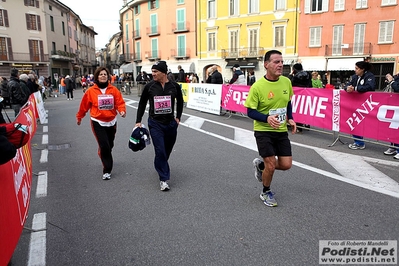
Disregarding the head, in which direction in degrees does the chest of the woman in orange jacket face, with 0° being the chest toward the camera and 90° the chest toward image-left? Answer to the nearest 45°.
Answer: approximately 0°

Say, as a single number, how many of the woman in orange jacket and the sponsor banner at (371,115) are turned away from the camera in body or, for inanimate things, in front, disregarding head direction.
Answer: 0

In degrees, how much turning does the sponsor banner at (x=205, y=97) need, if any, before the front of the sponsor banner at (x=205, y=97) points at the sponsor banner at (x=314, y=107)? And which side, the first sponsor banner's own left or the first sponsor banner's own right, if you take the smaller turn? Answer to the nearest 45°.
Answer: approximately 90° to the first sponsor banner's own left

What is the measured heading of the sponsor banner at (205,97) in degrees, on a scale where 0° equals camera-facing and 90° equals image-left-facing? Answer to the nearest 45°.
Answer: approximately 45°

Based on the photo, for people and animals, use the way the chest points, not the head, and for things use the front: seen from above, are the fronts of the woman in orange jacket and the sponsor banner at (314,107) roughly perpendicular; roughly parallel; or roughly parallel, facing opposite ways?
roughly perpendicular

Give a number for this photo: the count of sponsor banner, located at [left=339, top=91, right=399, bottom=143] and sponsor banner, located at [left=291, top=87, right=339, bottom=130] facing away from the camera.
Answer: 0

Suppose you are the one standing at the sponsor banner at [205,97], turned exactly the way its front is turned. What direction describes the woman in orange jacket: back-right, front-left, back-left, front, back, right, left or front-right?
front-left

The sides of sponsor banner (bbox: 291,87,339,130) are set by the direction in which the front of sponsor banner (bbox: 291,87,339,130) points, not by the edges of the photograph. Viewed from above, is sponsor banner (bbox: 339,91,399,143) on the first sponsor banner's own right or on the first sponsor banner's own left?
on the first sponsor banner's own left

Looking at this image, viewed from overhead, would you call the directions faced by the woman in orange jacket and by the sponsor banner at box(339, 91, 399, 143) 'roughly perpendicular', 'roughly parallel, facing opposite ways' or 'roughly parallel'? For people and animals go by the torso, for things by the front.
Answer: roughly perpendicular

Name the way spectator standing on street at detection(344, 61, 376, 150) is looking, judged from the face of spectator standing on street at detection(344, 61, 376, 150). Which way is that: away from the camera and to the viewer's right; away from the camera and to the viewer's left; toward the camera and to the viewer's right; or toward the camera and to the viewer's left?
toward the camera and to the viewer's left

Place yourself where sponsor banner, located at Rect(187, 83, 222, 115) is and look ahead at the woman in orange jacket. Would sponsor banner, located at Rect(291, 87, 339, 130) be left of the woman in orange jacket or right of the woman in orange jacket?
left
